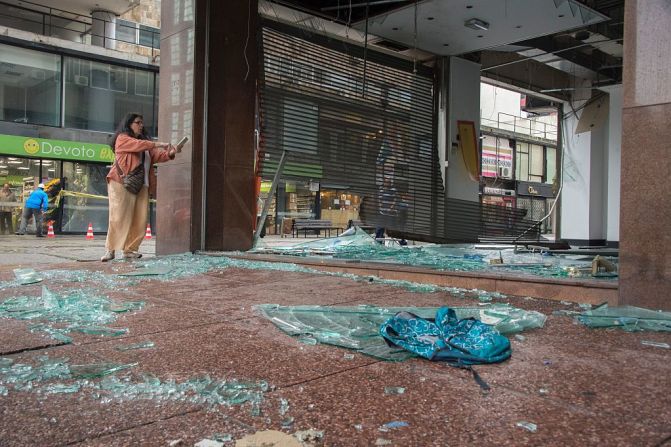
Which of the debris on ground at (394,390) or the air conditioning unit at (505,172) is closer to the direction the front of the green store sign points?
the debris on ground

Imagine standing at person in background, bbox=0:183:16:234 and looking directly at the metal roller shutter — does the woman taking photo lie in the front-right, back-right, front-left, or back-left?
front-right

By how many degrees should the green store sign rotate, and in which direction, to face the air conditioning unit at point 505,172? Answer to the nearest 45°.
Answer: approximately 90° to its left

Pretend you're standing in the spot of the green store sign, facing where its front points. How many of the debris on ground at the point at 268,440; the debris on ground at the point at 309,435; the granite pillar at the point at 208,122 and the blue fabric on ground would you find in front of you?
4

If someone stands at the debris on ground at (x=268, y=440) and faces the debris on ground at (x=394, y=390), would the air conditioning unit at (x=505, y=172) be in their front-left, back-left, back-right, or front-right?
front-left

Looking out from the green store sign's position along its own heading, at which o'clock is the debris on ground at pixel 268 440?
The debris on ground is roughly at 12 o'clock from the green store sign.

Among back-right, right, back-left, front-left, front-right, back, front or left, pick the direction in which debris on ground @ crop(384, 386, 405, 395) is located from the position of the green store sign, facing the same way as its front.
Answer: front

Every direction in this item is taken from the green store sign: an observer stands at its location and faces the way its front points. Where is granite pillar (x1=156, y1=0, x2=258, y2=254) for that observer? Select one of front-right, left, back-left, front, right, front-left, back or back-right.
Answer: front

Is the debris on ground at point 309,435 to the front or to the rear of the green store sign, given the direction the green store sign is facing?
to the front

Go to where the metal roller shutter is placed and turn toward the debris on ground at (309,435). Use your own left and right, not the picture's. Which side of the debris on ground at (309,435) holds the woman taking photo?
right

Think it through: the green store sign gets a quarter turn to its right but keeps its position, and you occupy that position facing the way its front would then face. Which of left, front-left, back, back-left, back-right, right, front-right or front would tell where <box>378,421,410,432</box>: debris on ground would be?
left

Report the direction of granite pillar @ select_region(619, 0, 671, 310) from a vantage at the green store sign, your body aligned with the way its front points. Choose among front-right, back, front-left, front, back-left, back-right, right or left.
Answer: front

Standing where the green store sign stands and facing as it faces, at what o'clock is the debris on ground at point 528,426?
The debris on ground is roughly at 12 o'clock from the green store sign.

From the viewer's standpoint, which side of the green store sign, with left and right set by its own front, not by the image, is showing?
front
